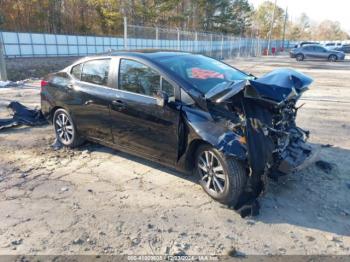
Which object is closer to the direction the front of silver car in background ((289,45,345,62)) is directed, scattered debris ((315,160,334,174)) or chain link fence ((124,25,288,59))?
the scattered debris

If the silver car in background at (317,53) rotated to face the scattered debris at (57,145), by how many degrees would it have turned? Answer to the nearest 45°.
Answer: approximately 90° to its right

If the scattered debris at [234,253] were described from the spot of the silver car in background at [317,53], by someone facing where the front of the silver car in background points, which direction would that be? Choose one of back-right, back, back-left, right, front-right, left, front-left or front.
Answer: right

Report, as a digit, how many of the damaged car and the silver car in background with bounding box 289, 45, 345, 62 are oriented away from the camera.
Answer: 0

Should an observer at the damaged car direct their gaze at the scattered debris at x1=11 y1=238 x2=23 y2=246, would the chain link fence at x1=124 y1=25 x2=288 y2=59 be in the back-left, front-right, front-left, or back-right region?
back-right

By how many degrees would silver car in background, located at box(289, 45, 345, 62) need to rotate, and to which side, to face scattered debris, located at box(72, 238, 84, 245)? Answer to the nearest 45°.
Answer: approximately 90° to its right

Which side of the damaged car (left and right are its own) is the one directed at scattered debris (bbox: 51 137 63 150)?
back

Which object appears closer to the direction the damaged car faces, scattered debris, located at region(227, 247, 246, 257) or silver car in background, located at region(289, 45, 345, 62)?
the scattered debris
